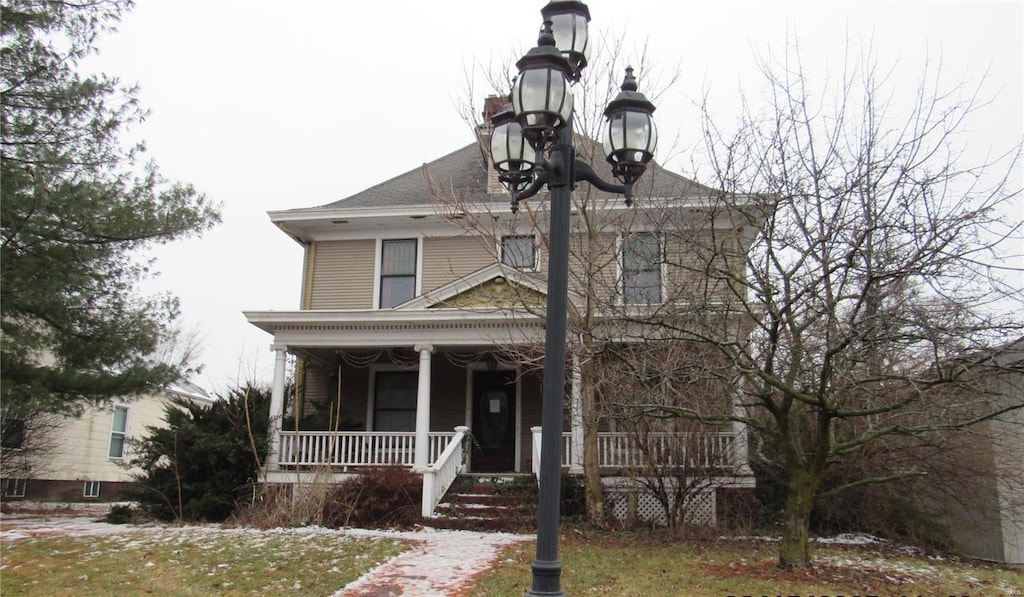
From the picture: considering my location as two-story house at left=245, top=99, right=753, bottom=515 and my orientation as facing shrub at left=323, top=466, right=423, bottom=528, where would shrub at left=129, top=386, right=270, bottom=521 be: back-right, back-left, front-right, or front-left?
front-right

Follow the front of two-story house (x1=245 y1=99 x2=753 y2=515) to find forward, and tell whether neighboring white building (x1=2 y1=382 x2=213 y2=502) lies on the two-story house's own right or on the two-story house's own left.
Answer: on the two-story house's own right

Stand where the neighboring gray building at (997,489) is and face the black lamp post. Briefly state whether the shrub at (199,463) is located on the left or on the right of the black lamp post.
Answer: right

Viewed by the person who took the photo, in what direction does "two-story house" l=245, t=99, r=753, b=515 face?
facing the viewer

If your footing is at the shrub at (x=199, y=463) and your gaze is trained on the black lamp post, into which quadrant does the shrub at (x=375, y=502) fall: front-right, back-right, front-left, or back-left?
front-left

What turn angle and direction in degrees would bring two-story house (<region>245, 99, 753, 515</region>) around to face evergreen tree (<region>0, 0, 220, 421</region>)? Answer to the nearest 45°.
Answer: approximately 45° to its right

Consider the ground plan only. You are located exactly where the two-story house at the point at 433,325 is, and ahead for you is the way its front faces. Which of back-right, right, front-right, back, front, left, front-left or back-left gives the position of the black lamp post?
front

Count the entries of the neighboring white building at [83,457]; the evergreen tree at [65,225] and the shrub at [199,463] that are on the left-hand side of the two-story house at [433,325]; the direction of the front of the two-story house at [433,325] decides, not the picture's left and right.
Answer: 0

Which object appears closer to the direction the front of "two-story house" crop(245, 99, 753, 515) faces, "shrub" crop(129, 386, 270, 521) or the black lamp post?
the black lamp post

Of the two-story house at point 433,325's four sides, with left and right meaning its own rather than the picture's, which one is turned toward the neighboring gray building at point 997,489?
left

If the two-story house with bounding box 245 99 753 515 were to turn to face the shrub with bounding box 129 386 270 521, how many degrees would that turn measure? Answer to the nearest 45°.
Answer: approximately 45° to its right
